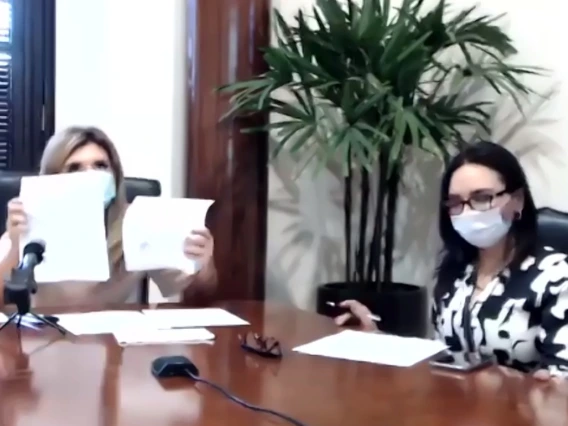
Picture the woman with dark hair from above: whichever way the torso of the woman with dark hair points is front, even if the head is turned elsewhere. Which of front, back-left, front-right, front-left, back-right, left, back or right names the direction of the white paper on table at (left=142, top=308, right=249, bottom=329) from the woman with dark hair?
front-right

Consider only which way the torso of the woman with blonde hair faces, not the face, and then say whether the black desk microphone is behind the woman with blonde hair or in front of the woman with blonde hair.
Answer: in front

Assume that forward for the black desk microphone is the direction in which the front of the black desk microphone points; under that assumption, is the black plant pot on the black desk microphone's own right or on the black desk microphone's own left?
on the black desk microphone's own right

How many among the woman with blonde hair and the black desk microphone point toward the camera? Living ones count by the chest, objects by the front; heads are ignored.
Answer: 1

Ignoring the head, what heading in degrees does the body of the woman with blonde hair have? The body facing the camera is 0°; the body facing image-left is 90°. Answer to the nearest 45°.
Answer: approximately 0°
